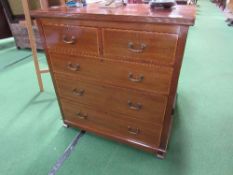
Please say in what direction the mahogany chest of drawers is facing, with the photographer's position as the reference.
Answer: facing the viewer and to the left of the viewer
